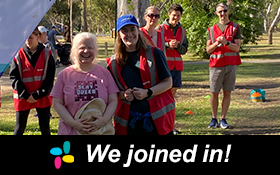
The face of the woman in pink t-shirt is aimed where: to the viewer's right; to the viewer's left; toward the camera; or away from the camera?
toward the camera

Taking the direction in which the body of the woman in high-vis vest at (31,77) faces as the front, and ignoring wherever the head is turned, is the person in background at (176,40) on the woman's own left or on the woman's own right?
on the woman's own left

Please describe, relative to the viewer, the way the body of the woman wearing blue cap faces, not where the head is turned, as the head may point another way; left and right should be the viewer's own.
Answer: facing the viewer and to the left of the viewer

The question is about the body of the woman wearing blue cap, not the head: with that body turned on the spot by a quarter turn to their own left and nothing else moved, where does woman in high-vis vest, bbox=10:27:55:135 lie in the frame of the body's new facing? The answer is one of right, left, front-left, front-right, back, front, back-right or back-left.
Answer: back

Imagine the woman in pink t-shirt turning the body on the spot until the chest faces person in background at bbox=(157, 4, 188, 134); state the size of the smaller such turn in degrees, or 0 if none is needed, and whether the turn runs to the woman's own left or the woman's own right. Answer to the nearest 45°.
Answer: approximately 135° to the woman's own left

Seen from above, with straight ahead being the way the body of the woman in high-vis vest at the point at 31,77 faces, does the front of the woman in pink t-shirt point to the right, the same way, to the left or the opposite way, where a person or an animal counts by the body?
the same way

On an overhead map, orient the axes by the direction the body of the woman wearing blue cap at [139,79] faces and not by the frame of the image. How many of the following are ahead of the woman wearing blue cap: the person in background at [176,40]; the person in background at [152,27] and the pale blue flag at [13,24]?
1

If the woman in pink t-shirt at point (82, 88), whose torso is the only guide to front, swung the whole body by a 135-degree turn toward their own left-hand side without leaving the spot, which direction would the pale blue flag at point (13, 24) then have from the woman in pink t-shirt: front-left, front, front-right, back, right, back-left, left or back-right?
back

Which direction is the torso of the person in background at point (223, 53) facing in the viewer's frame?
toward the camera

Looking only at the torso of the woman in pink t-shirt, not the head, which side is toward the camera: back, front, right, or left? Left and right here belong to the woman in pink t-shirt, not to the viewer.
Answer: front

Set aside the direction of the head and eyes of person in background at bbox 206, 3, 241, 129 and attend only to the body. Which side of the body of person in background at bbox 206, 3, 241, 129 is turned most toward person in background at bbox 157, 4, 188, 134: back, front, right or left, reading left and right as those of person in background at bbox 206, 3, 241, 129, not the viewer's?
right

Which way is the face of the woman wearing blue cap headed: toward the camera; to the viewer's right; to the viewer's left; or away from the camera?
toward the camera
